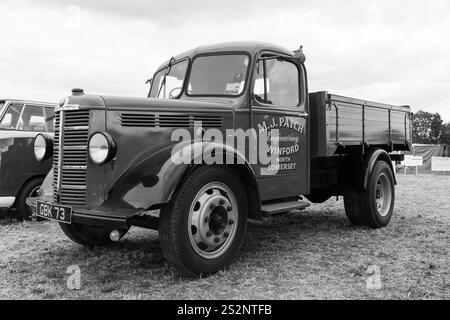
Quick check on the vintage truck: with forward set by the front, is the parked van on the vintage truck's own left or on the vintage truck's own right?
on the vintage truck's own right

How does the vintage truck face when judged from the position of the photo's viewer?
facing the viewer and to the left of the viewer
